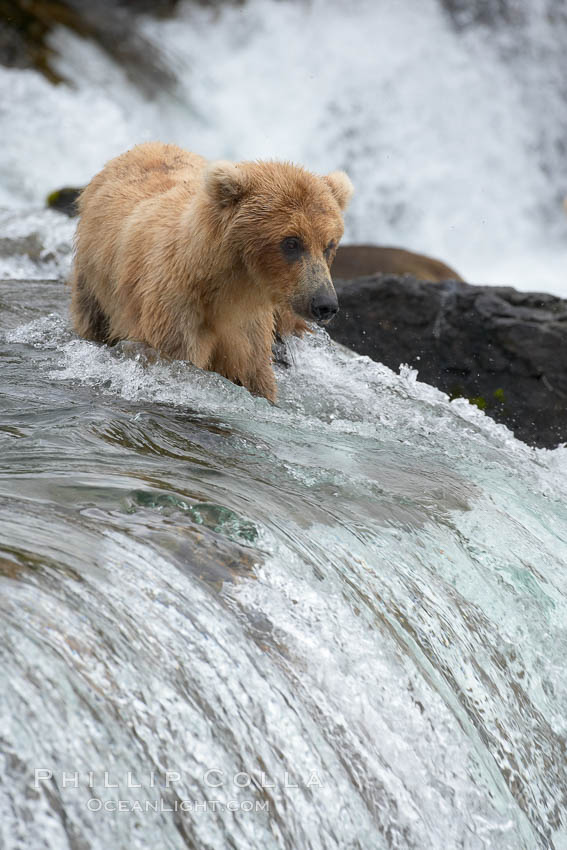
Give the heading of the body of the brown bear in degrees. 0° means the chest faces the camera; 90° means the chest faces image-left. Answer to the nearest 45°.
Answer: approximately 315°

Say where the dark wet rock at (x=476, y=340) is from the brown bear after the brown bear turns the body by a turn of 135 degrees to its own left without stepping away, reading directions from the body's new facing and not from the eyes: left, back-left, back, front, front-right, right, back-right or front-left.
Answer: front-right

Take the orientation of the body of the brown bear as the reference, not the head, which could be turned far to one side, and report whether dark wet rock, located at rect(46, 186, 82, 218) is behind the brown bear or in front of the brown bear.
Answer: behind
